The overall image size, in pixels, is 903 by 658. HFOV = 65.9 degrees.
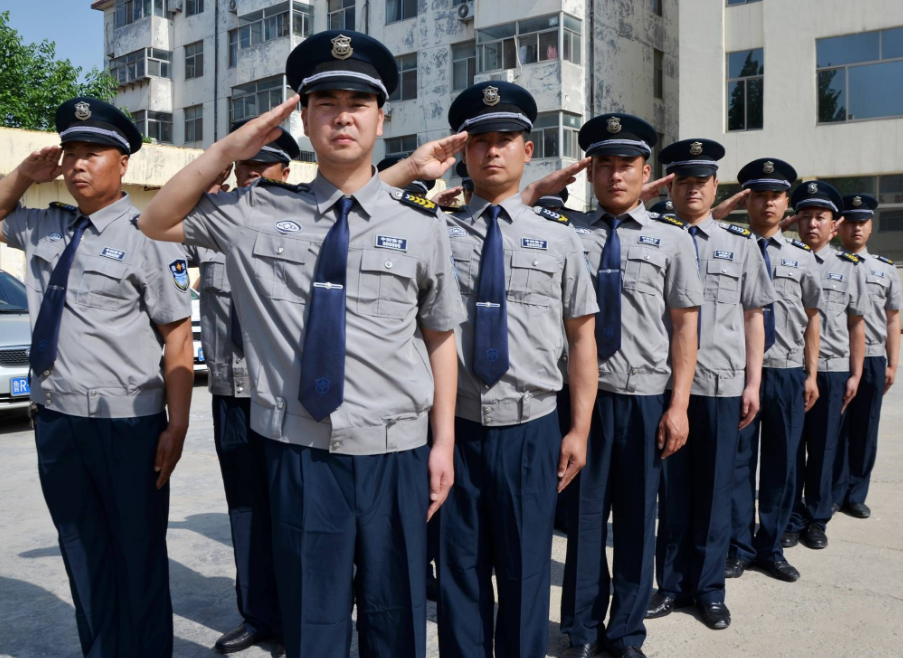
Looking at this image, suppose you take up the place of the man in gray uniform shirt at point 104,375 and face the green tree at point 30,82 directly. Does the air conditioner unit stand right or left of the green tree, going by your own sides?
right

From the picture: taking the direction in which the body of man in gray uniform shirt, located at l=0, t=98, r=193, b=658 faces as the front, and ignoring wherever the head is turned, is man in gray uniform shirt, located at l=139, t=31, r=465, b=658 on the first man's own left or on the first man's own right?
on the first man's own left

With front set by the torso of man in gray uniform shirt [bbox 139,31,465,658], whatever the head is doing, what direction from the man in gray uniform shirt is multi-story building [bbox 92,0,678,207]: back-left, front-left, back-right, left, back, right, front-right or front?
back

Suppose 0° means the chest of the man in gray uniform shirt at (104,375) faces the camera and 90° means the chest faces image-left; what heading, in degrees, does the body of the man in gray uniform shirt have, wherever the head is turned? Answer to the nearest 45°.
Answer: approximately 45°

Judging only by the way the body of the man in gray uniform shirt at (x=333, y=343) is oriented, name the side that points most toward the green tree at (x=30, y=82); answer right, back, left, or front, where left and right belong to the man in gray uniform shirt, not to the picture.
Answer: back

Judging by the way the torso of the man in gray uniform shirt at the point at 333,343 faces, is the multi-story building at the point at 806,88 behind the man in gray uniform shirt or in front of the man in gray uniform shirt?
behind

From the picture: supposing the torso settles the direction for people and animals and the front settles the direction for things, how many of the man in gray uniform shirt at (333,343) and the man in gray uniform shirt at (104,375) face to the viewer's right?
0

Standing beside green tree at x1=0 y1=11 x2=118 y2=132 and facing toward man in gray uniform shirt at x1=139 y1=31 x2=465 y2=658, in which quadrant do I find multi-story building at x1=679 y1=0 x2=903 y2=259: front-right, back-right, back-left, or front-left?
front-left

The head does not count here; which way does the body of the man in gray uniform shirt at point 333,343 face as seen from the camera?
toward the camera

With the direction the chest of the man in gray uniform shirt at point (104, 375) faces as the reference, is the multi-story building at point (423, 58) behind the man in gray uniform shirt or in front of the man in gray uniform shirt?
behind

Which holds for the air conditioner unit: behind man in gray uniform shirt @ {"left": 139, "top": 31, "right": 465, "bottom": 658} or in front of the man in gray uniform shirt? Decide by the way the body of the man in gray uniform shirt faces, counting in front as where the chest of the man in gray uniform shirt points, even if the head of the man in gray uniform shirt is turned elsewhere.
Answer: behind
